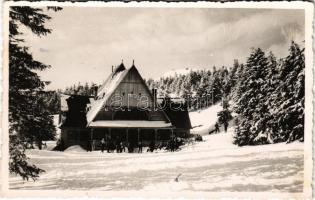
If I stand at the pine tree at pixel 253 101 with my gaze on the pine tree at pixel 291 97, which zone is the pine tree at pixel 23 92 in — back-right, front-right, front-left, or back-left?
back-right

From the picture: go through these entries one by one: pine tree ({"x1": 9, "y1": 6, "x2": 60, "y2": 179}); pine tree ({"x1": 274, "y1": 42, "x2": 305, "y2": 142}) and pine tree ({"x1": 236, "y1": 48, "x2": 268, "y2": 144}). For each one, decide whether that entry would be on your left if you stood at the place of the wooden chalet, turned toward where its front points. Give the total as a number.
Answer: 2

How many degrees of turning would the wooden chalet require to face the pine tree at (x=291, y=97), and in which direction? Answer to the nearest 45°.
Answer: approximately 90° to its left

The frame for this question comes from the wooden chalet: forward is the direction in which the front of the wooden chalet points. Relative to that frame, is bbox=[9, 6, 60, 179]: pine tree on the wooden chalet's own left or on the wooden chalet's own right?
on the wooden chalet's own right

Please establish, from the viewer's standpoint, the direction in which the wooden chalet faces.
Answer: facing the viewer

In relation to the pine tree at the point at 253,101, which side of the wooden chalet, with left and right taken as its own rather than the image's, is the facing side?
left

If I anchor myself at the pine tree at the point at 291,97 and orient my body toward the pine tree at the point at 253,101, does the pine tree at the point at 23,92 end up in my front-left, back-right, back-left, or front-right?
front-left
